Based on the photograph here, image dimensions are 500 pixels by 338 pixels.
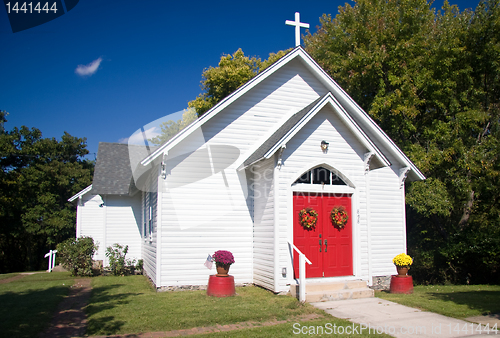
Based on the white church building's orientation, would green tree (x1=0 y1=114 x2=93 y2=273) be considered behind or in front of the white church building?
behind

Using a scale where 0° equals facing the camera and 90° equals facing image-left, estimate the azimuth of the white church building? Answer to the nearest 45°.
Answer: approximately 315°

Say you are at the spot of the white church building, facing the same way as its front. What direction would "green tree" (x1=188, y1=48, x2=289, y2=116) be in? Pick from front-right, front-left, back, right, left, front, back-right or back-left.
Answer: back-left

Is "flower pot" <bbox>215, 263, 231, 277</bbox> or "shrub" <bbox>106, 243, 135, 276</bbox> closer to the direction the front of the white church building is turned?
the flower pot

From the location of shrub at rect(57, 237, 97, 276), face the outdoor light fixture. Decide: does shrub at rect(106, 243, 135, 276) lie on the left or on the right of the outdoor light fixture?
left

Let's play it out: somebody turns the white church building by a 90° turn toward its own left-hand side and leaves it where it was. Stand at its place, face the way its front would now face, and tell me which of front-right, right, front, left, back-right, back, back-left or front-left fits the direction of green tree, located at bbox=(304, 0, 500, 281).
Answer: front
